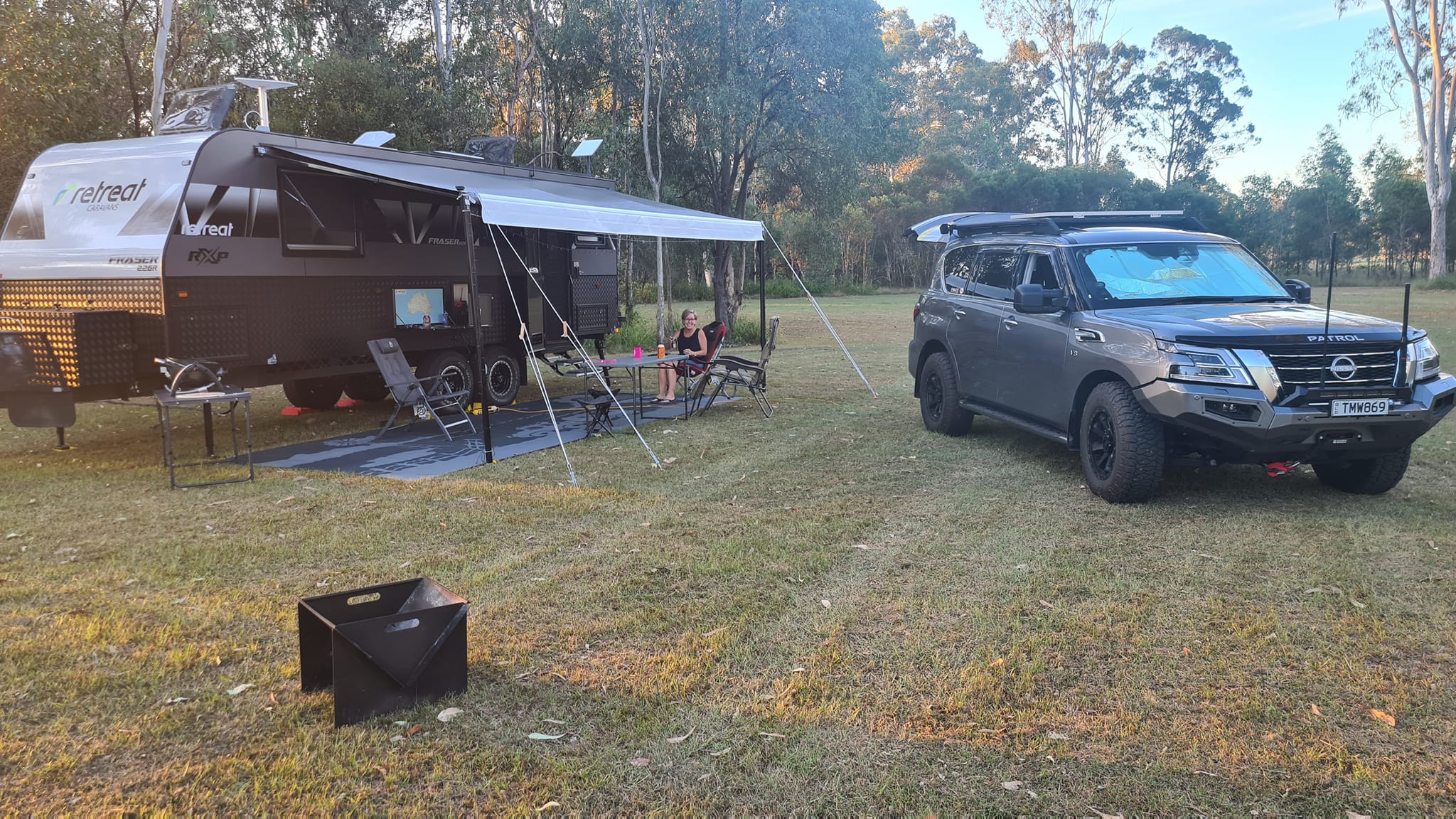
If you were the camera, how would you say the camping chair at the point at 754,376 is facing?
facing to the left of the viewer

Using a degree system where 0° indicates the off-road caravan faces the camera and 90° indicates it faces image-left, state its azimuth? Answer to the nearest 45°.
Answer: approximately 45°

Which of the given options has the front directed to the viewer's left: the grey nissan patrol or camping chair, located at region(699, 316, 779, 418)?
the camping chair

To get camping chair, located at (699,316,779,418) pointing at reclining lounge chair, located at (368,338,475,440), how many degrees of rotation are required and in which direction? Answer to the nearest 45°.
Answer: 0° — it already faces it

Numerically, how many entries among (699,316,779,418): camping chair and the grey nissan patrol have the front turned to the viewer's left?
1

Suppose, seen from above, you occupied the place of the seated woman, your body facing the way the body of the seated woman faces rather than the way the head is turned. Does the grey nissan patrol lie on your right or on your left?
on your left

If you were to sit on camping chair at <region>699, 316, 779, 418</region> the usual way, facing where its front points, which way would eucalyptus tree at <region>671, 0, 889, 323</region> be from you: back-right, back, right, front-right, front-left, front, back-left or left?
right
